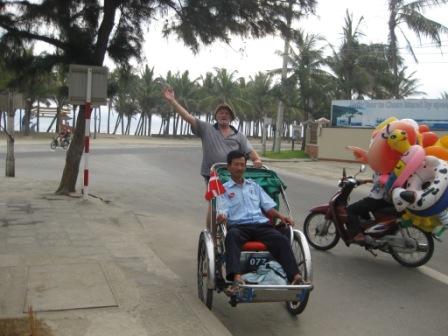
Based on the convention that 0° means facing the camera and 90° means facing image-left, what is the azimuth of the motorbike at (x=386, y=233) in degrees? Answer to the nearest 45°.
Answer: approximately 90°

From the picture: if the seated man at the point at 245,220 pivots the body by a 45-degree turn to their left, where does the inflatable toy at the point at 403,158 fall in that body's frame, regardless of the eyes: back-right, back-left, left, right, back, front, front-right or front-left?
left

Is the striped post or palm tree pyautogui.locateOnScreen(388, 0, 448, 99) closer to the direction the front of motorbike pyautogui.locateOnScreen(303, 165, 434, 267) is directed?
the striped post

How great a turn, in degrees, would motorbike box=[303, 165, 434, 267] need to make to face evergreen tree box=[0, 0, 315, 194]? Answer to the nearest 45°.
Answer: approximately 45° to its right

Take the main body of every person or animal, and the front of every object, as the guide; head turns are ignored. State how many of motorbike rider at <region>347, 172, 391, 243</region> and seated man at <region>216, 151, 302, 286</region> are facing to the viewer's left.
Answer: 1

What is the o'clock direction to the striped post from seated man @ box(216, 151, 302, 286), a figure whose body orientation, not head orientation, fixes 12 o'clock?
The striped post is roughly at 5 o'clock from the seated man.

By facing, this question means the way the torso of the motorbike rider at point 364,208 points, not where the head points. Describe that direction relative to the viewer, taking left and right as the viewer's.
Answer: facing to the left of the viewer

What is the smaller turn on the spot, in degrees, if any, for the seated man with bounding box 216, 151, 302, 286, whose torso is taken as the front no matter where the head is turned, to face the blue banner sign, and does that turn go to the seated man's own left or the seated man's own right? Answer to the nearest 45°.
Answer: approximately 180°
